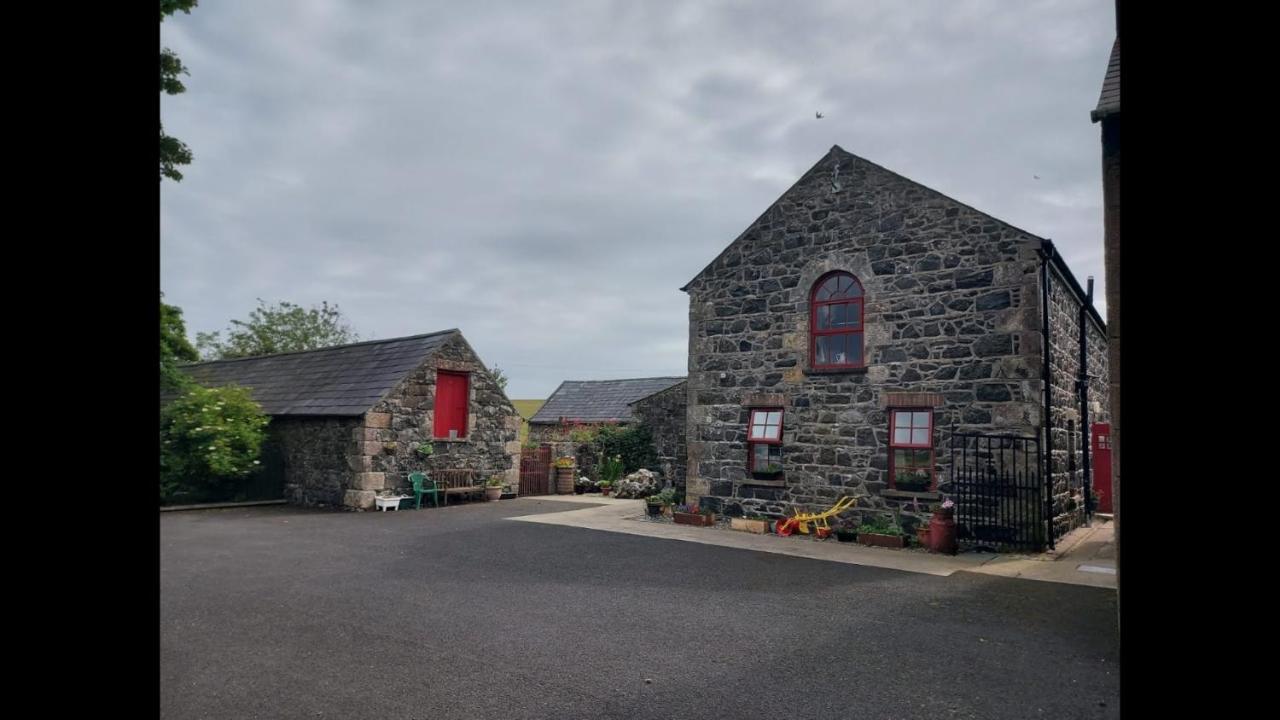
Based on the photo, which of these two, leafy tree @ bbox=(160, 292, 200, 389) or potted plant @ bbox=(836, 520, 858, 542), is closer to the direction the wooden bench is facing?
the potted plant

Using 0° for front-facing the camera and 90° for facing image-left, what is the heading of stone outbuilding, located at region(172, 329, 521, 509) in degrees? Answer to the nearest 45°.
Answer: approximately 315°

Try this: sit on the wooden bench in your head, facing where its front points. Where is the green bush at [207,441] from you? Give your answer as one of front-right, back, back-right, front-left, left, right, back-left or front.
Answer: back-right

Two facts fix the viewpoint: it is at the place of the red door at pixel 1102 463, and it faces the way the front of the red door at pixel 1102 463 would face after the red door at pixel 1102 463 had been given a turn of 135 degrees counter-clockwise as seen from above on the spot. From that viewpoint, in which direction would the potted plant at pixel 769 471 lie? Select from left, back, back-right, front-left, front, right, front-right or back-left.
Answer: back

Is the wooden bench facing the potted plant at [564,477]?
no

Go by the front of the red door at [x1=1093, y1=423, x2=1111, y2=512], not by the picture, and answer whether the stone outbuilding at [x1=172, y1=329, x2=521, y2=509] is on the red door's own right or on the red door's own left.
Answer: on the red door's own right

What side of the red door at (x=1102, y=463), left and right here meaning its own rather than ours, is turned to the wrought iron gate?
front

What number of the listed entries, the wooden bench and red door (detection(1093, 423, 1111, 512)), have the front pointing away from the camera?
0

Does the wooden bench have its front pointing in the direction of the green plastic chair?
no

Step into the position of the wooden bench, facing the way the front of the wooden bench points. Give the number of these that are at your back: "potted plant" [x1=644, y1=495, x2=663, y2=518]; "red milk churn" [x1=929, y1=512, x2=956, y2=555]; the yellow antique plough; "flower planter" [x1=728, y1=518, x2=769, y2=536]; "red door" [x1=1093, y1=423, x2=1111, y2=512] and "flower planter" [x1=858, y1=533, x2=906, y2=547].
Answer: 0

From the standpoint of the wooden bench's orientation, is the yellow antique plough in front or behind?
in front

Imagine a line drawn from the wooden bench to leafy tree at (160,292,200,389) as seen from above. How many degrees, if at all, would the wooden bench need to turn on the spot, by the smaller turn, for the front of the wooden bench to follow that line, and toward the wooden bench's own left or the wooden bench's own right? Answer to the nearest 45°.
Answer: approximately 135° to the wooden bench's own right

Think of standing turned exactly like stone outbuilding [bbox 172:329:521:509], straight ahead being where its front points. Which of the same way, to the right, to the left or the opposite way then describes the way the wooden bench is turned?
the same way
